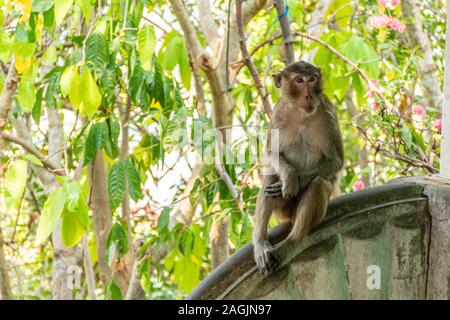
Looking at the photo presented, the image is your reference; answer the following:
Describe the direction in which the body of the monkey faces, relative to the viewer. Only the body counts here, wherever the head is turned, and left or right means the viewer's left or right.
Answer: facing the viewer

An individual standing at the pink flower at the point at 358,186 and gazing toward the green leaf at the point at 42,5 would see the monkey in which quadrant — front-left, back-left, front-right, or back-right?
front-left

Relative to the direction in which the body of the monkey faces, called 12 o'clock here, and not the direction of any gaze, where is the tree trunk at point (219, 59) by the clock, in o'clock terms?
The tree trunk is roughly at 5 o'clock from the monkey.

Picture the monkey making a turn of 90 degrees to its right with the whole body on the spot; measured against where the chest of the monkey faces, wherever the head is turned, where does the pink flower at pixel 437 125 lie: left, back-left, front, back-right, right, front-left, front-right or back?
back-right

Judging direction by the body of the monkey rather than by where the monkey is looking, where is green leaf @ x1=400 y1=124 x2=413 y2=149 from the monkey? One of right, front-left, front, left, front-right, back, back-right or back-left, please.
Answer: back-left

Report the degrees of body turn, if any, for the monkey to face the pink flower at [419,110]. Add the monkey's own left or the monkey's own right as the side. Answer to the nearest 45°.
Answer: approximately 135° to the monkey's own left

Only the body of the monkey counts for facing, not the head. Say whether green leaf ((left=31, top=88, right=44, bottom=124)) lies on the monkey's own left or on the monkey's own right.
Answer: on the monkey's own right

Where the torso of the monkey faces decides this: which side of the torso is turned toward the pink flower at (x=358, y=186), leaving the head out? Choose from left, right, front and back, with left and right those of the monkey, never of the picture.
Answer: back

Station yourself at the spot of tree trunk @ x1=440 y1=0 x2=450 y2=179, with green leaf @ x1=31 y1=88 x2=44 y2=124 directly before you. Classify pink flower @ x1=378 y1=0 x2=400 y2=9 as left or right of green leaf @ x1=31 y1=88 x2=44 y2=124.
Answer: right

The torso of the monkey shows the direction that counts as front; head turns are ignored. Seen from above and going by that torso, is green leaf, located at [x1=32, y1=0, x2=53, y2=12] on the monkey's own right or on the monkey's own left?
on the monkey's own right
